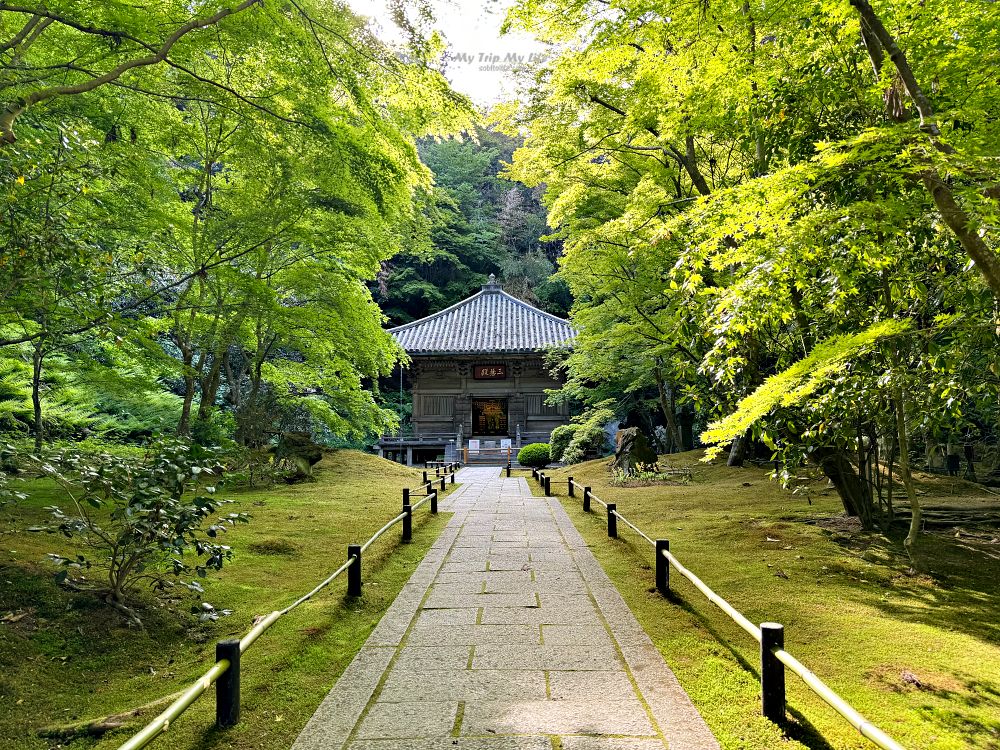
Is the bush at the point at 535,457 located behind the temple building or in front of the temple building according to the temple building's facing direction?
in front

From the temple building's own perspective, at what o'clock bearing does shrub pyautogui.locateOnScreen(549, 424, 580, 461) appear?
The shrub is roughly at 11 o'clock from the temple building.

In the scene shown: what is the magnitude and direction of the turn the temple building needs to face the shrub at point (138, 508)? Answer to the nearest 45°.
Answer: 0° — it already faces it

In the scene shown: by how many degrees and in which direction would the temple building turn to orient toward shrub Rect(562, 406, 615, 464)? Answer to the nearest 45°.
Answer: approximately 45° to its left

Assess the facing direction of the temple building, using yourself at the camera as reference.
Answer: facing the viewer
